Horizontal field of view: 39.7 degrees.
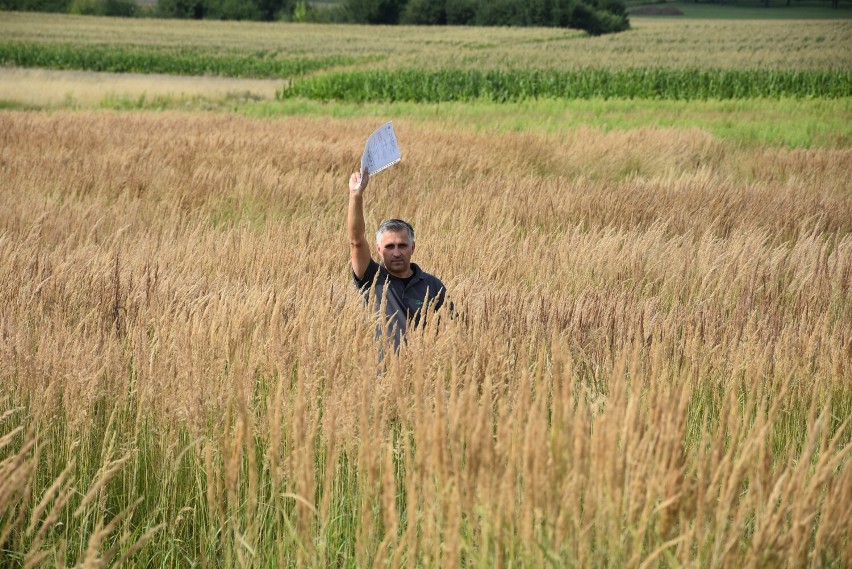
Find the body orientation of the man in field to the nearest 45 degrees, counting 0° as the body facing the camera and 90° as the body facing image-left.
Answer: approximately 0°
